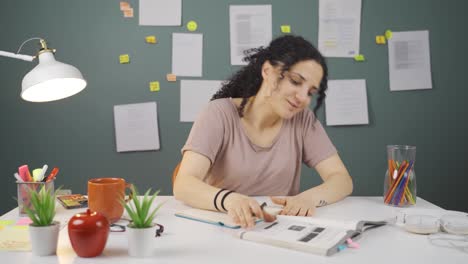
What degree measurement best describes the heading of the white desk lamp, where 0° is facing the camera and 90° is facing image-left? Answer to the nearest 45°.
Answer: approximately 315°

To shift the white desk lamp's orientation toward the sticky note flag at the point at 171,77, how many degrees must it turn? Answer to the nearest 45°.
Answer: approximately 90° to its left

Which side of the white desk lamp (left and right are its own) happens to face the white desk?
front

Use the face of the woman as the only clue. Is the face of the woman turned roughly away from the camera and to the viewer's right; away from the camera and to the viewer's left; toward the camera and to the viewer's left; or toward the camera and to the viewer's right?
toward the camera and to the viewer's right

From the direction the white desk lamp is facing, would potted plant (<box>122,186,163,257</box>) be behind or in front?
in front

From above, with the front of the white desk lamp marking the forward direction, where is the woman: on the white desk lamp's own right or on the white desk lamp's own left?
on the white desk lamp's own left
